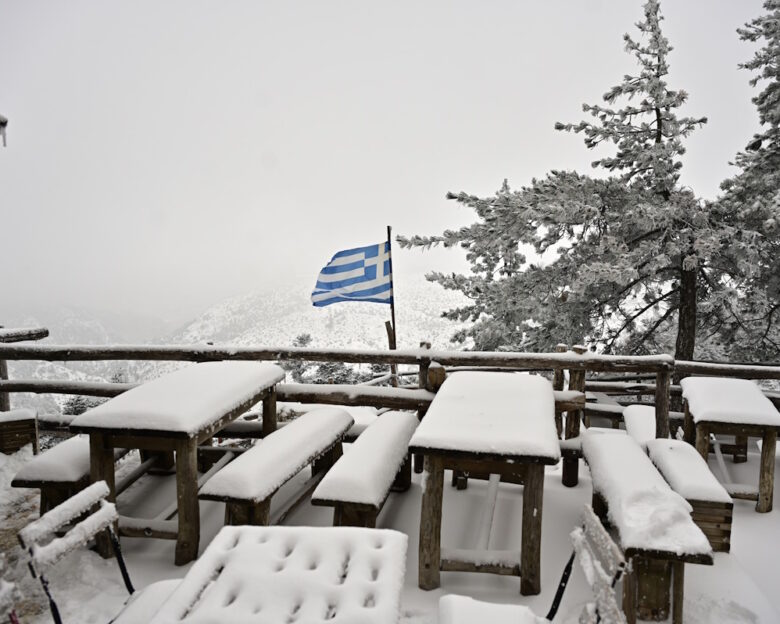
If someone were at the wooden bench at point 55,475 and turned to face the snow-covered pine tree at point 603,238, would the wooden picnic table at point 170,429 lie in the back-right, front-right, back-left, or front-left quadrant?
front-right

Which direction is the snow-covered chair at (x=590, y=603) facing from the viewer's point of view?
to the viewer's left

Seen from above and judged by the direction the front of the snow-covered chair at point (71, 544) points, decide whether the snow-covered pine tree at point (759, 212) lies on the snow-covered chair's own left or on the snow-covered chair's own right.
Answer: on the snow-covered chair's own left

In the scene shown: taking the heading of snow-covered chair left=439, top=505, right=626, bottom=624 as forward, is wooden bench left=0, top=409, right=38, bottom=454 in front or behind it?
in front

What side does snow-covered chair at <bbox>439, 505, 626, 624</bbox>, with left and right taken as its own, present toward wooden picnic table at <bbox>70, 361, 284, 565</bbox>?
front

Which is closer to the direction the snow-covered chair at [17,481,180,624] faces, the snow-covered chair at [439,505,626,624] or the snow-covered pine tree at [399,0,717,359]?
the snow-covered chair

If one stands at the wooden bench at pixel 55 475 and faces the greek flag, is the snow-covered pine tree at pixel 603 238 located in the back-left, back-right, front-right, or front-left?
front-right

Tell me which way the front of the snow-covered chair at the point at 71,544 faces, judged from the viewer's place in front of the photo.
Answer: facing the viewer and to the right of the viewer

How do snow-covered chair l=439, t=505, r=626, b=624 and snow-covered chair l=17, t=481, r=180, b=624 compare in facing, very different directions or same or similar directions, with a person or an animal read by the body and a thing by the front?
very different directions

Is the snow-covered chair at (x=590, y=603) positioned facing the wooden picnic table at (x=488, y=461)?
no

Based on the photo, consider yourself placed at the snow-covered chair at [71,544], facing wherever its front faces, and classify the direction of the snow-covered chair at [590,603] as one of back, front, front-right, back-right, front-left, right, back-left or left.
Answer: front

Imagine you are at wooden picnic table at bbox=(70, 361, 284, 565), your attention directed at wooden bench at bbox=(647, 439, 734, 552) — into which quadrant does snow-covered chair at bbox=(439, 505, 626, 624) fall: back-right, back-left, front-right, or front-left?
front-right

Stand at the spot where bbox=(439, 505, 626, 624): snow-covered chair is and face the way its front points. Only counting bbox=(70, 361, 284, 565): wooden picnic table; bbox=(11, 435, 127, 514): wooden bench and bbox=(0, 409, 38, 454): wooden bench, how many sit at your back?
0

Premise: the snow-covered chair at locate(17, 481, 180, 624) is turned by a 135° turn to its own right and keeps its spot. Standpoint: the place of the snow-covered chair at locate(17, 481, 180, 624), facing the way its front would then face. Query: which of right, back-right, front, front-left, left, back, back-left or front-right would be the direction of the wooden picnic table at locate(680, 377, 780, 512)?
back

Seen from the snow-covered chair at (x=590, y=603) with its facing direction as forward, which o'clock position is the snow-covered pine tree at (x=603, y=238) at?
The snow-covered pine tree is roughly at 3 o'clock from the snow-covered chair.

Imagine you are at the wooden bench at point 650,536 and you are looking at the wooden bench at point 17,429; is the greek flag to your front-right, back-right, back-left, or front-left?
front-right

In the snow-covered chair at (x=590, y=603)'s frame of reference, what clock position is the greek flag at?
The greek flag is roughly at 2 o'clock from the snow-covered chair.

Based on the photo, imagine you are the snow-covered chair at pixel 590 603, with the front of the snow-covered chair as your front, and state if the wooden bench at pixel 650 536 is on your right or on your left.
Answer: on your right

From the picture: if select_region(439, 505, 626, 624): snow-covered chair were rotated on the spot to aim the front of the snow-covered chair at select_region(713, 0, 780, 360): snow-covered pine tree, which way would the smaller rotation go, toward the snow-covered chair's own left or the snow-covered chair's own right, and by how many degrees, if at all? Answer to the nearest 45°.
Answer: approximately 90° to the snow-covered chair's own right

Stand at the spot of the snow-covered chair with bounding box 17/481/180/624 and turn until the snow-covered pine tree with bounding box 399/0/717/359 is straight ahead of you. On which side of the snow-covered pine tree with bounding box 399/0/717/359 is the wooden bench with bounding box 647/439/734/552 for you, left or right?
right

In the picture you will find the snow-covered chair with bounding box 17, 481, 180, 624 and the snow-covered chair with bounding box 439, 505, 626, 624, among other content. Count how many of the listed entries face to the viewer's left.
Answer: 1
